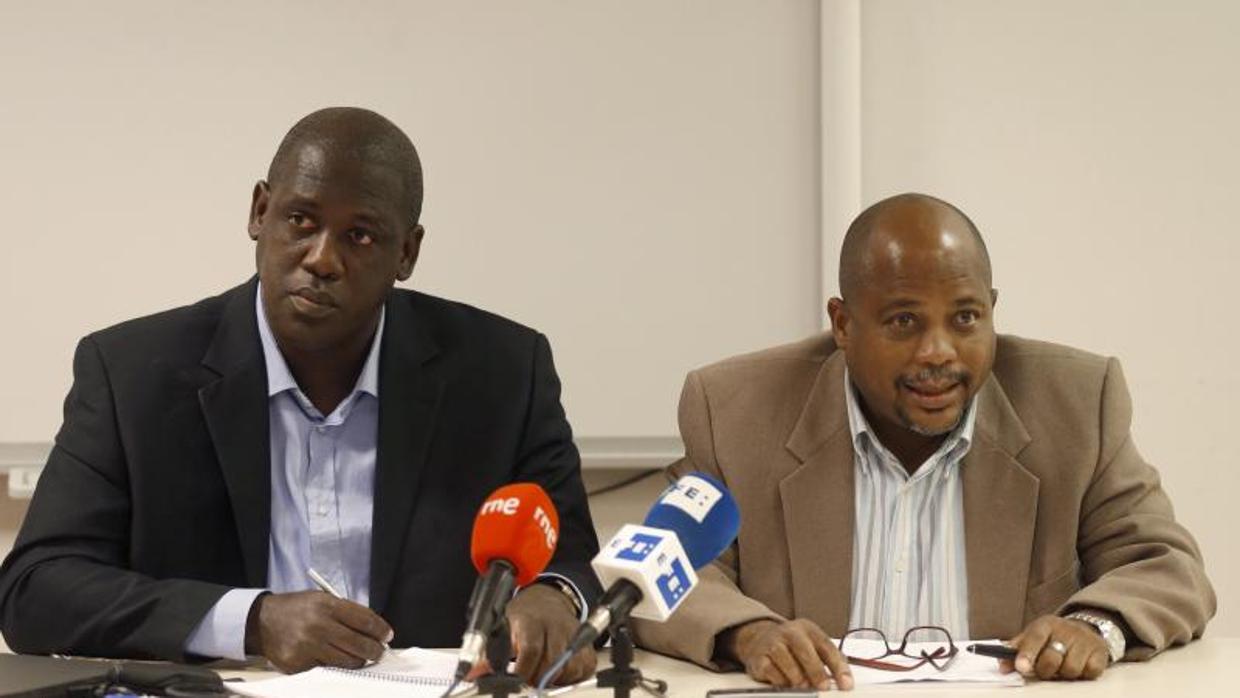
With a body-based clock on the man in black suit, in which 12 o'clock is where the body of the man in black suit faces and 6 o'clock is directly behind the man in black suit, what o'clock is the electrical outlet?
The electrical outlet is roughly at 5 o'clock from the man in black suit.

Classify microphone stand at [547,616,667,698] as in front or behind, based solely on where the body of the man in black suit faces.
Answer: in front

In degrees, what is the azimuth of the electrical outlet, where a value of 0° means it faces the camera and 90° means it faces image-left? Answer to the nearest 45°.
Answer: approximately 0°

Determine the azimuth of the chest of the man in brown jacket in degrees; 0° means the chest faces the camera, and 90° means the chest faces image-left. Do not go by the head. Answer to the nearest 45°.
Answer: approximately 0°

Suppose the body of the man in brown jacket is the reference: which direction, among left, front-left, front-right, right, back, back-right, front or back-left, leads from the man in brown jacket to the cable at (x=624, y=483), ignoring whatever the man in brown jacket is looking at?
back-right

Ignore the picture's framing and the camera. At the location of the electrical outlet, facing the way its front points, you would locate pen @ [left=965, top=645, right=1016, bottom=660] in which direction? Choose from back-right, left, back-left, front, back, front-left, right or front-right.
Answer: front-left

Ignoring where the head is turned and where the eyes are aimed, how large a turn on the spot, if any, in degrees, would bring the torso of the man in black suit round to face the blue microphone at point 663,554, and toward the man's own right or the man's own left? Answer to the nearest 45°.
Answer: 0° — they already face it

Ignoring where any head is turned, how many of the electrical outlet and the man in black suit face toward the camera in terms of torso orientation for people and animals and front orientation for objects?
2

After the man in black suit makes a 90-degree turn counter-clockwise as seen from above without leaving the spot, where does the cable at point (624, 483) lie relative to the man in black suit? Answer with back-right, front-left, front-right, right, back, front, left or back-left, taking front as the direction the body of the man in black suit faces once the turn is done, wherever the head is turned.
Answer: front-left

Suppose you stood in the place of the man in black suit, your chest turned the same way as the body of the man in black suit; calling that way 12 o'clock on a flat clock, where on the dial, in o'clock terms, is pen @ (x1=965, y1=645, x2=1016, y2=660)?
The pen is roughly at 10 o'clock from the man in black suit.

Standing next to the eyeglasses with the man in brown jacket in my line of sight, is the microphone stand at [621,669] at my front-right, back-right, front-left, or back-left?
back-left

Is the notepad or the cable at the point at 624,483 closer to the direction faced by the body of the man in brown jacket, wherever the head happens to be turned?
the notepad
